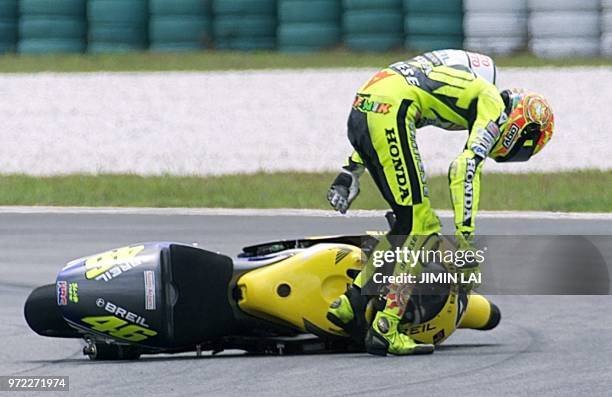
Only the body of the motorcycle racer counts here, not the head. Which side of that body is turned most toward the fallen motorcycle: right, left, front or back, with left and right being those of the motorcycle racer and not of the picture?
back

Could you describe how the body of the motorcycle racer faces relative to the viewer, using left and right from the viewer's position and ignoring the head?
facing to the right of the viewer
